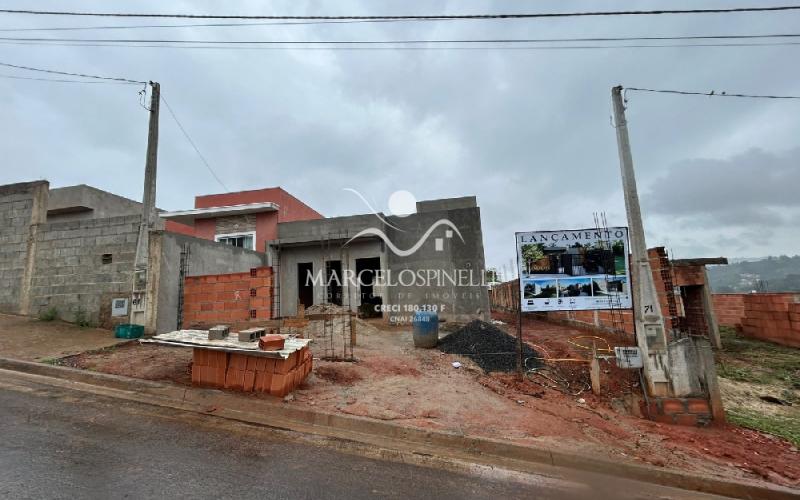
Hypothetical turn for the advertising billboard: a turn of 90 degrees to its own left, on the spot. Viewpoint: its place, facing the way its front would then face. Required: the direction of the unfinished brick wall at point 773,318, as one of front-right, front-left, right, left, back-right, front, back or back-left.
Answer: front-left

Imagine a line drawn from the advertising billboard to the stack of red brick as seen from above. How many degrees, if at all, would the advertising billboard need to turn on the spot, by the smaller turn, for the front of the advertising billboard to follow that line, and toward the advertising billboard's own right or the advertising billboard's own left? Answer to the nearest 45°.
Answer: approximately 45° to the advertising billboard's own right

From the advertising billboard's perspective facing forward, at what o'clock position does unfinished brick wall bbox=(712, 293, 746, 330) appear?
The unfinished brick wall is roughly at 7 o'clock from the advertising billboard.

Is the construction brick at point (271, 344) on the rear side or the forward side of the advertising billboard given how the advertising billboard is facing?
on the forward side

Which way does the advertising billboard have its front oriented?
toward the camera

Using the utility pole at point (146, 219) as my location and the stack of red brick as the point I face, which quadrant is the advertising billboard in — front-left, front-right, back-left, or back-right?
front-left

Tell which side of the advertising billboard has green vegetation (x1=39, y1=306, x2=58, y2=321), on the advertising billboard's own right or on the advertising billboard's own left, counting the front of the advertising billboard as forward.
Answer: on the advertising billboard's own right

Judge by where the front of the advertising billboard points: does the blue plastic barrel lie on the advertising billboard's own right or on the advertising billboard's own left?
on the advertising billboard's own right

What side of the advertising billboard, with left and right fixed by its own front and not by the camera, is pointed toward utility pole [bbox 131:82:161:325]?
right

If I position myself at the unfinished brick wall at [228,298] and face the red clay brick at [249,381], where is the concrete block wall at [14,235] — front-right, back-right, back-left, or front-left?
back-right

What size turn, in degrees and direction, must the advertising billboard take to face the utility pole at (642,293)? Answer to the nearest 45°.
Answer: approximately 45° to its left

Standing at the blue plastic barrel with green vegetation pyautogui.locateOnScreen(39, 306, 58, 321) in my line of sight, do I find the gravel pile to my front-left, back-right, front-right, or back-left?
back-left

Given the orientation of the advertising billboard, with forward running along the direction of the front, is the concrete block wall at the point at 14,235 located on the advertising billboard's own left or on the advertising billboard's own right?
on the advertising billboard's own right

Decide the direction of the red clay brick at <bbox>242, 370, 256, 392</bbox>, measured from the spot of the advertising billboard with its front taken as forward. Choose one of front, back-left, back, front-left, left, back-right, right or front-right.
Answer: front-right

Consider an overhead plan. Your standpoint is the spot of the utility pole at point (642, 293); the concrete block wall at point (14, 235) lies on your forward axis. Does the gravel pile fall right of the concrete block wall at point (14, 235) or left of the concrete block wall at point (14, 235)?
right
